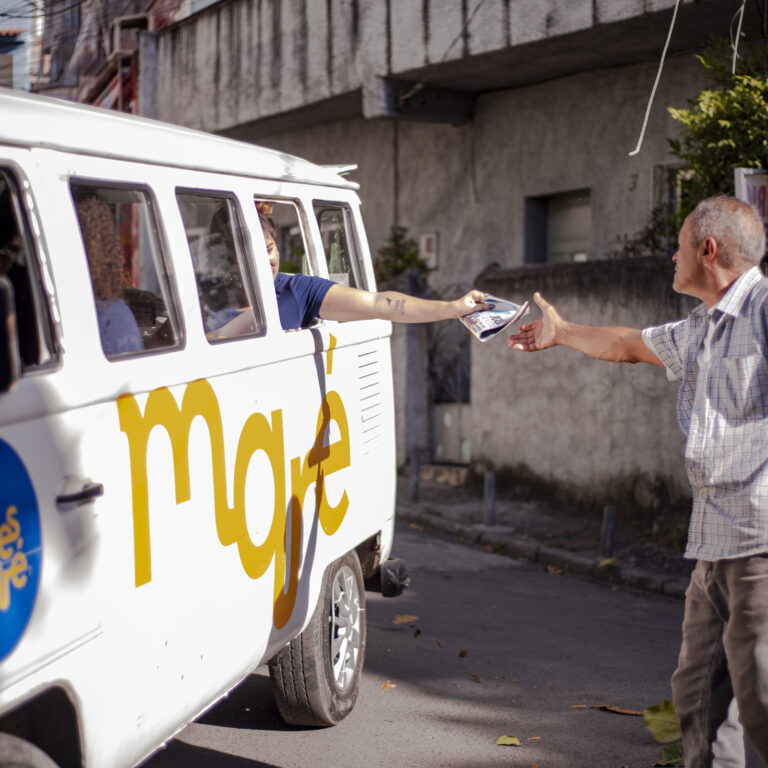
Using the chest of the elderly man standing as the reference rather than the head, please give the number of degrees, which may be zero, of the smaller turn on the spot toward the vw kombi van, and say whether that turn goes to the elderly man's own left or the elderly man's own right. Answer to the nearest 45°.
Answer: approximately 45° to the elderly man's own right

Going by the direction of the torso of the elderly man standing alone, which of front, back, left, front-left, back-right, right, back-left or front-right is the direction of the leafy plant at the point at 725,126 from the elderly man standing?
back-right

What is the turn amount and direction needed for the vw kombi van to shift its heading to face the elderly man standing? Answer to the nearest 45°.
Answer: approximately 135° to its left

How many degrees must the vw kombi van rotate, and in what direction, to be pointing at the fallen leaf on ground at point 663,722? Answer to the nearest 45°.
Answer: approximately 135° to its left

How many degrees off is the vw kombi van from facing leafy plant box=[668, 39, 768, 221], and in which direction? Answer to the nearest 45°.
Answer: approximately 180°

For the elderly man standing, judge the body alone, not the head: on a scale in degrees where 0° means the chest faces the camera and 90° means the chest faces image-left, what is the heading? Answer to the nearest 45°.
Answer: approximately 45°

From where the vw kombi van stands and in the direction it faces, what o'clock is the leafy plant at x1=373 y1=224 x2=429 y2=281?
The leafy plant is roughly at 5 o'clock from the vw kombi van.
